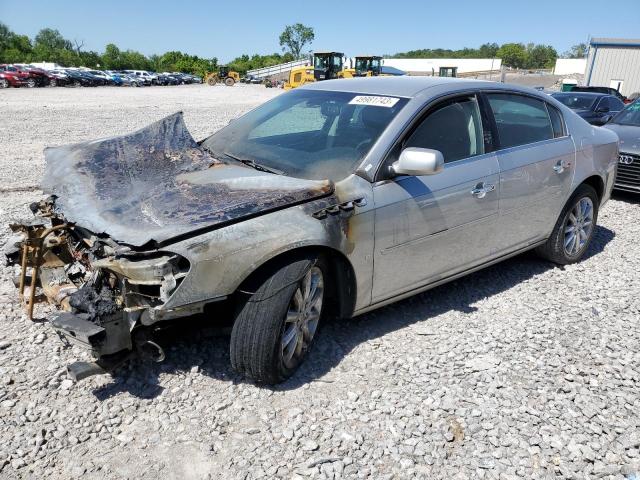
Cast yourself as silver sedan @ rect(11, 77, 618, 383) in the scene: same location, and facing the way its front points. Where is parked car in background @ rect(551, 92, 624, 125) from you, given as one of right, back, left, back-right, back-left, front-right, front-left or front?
back

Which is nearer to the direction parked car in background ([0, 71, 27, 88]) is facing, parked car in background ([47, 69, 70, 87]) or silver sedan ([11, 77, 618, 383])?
the silver sedan

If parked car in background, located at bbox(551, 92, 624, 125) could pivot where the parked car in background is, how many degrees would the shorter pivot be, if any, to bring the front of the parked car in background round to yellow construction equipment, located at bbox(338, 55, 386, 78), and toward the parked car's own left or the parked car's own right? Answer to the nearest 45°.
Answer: approximately 90° to the parked car's own right

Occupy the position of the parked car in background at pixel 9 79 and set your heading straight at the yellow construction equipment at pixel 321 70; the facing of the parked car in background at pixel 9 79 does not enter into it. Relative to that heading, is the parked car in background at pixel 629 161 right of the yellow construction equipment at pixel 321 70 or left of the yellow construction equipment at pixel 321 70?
right

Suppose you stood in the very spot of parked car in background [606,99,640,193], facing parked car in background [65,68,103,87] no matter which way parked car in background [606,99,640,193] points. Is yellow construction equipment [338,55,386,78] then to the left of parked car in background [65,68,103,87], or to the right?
right
